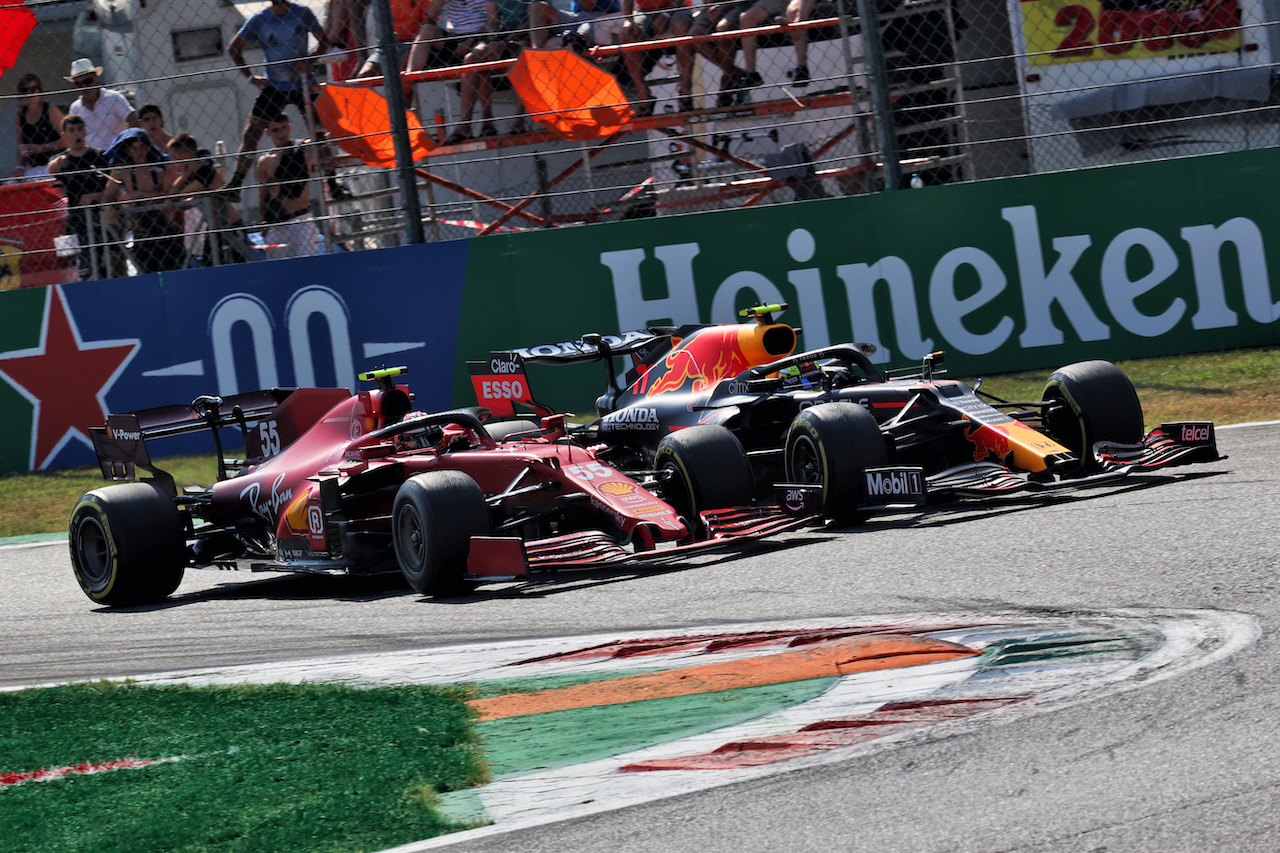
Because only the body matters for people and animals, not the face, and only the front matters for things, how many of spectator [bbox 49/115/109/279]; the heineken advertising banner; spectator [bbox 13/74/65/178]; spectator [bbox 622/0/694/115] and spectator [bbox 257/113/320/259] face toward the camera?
5

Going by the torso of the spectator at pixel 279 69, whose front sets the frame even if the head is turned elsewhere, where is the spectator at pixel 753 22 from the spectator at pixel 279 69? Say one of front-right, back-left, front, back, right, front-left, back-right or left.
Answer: left

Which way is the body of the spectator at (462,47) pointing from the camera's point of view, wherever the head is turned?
toward the camera

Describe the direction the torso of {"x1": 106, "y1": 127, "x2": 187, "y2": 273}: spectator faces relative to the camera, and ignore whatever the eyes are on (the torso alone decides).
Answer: toward the camera

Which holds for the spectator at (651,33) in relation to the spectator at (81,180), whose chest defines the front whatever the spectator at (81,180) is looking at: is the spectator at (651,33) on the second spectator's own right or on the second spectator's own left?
on the second spectator's own left

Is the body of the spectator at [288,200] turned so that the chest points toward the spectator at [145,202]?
no

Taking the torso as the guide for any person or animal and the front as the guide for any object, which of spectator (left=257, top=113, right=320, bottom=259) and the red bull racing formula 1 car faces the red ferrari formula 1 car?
the spectator

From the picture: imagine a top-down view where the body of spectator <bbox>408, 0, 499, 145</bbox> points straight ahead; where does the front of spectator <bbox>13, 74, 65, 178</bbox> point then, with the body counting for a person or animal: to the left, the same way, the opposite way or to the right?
the same way

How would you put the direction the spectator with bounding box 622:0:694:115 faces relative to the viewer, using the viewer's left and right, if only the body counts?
facing the viewer

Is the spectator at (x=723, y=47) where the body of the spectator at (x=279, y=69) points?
no

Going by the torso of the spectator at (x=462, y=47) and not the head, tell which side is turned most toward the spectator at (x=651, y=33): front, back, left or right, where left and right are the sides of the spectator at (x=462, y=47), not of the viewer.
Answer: left

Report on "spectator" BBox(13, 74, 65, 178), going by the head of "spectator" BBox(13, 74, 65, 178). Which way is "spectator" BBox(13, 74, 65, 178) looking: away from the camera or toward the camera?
toward the camera

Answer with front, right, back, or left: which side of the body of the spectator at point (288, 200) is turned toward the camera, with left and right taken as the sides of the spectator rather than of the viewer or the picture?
front

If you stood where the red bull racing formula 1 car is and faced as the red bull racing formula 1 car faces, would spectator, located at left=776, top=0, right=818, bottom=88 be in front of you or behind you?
behind

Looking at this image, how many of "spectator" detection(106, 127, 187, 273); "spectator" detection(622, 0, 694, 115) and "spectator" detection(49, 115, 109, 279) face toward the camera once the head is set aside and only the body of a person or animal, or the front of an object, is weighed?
3

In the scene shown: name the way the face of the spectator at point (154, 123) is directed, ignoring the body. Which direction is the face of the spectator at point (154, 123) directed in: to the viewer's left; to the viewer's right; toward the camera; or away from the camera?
toward the camera

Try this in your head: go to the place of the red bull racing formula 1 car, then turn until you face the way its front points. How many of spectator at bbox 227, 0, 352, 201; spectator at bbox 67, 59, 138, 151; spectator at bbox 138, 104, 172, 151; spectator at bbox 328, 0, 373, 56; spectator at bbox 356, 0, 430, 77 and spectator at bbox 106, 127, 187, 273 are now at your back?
6
